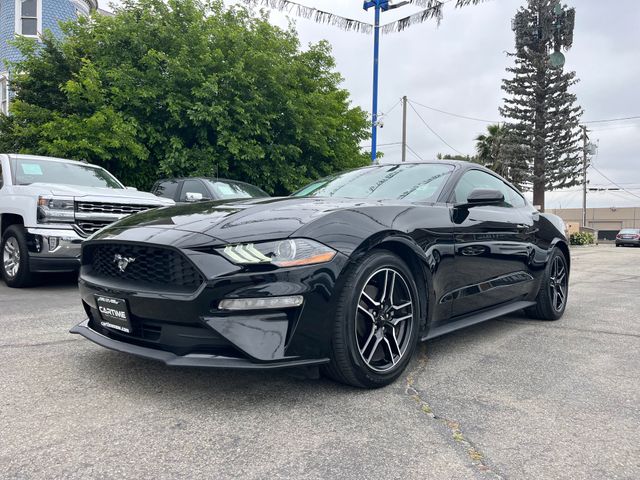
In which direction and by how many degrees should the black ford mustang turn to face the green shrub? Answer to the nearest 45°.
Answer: approximately 180°

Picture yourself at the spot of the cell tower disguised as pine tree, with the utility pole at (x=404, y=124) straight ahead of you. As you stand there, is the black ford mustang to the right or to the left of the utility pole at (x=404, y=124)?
left

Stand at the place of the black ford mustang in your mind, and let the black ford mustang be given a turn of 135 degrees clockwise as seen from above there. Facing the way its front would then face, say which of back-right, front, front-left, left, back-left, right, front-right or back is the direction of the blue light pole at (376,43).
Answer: front

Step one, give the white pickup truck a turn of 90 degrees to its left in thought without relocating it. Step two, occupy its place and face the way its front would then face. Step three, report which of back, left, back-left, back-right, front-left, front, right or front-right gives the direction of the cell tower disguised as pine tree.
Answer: front

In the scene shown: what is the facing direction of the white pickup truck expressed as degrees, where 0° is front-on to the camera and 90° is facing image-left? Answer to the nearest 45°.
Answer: approximately 315°

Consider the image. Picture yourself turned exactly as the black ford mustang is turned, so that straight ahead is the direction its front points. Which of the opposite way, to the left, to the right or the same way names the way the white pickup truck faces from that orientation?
to the left

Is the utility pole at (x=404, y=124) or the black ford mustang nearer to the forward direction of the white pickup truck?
the black ford mustang

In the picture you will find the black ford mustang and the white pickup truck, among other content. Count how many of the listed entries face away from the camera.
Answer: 0

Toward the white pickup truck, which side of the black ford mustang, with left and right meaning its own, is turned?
right

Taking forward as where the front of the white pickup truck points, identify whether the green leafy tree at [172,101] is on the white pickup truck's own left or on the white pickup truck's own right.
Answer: on the white pickup truck's own left

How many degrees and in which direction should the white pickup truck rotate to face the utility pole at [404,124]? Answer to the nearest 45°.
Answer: approximately 90° to its left

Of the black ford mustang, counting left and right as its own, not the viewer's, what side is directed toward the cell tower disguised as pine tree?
back

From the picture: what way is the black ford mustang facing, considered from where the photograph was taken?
facing the viewer and to the left of the viewer
